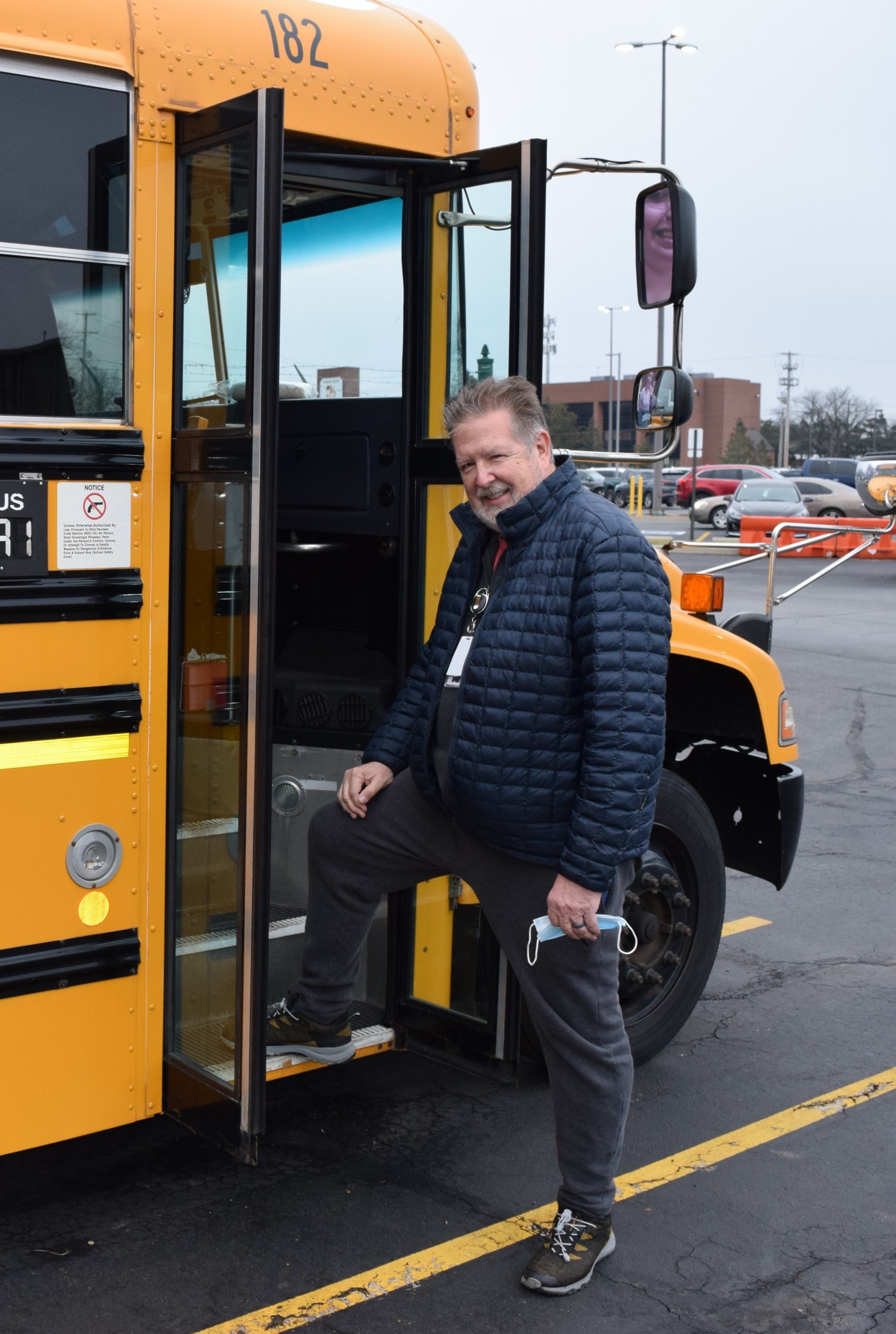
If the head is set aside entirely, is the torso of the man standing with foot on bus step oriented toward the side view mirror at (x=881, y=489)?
no

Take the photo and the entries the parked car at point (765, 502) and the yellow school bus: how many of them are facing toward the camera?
1

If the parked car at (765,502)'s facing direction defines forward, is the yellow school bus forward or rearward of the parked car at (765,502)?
forward

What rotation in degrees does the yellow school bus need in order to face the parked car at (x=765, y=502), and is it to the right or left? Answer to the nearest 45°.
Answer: approximately 45° to its left

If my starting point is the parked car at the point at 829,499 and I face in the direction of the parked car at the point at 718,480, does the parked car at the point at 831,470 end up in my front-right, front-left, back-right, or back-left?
front-right

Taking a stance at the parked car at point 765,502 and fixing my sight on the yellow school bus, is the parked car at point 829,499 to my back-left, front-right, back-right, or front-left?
back-left

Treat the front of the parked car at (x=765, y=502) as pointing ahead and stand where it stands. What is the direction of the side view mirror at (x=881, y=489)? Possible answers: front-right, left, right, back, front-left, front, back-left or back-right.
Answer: front

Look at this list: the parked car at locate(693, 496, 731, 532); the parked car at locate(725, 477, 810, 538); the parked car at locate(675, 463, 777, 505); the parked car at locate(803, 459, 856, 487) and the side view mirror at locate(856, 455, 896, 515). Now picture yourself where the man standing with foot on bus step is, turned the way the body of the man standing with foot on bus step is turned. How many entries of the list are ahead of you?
0

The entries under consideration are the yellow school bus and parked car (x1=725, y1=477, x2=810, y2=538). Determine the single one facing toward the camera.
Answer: the parked car

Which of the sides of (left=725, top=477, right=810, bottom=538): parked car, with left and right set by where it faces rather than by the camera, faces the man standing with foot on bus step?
front

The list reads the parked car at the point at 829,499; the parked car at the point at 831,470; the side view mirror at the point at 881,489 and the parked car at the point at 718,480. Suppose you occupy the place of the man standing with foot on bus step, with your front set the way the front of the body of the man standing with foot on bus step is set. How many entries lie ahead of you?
0

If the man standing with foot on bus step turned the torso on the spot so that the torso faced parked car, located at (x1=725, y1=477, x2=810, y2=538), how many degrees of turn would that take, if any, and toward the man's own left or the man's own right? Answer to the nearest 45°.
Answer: approximately 135° to the man's own right

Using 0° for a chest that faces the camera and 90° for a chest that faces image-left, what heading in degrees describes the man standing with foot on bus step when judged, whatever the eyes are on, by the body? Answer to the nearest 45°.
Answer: approximately 45°

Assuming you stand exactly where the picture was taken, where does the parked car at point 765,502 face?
facing the viewer

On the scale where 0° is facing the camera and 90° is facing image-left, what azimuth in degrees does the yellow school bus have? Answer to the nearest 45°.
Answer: approximately 225°

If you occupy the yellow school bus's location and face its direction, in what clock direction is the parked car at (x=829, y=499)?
The parked car is roughly at 11 o'clock from the yellow school bus.

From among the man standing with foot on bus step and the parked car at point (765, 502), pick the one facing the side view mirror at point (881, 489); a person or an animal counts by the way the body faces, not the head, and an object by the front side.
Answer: the parked car

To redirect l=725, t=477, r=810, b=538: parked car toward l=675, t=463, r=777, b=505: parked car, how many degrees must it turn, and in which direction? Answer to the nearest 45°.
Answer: approximately 180°

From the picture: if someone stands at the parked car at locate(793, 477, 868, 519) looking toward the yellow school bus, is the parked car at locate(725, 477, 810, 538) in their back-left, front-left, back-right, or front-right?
front-right
